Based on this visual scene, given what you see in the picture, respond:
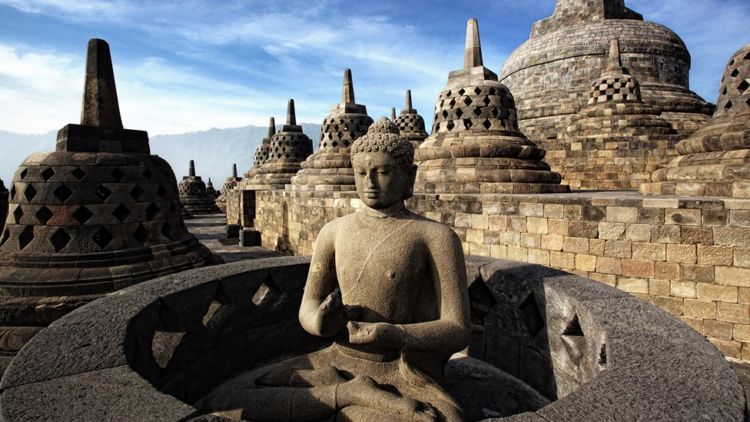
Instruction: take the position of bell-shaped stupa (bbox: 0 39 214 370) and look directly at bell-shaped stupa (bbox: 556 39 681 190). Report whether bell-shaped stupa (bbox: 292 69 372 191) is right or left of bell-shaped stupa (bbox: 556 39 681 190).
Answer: left

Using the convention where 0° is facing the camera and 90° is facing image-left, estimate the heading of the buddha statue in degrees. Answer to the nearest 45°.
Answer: approximately 45°

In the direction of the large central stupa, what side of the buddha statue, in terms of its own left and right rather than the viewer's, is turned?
back

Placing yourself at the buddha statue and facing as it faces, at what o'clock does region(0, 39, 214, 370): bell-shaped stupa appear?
The bell-shaped stupa is roughly at 3 o'clock from the buddha statue.

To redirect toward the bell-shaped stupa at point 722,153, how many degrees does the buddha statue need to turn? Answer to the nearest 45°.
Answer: approximately 180°

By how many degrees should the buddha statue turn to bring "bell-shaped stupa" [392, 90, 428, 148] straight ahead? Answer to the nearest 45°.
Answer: approximately 135° to its right

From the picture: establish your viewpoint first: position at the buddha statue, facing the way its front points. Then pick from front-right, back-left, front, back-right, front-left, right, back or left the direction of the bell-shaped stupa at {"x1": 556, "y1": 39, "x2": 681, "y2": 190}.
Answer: back

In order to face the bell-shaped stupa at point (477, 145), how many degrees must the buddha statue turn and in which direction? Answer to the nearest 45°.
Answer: approximately 180°

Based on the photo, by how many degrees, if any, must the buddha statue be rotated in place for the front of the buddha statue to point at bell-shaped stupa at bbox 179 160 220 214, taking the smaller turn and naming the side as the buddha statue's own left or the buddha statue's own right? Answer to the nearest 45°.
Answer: approximately 135° to the buddha statue's own right
